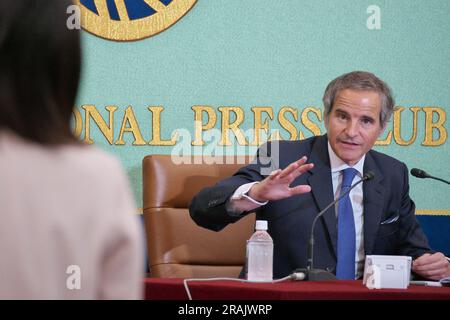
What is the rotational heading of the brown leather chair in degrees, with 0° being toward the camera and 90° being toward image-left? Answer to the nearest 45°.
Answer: approximately 0°

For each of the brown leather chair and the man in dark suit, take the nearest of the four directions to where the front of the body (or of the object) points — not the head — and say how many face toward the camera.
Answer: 2

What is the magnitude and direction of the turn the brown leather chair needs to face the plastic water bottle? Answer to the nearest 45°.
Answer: approximately 45° to its left

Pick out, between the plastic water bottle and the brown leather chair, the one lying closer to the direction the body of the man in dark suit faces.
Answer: the plastic water bottle

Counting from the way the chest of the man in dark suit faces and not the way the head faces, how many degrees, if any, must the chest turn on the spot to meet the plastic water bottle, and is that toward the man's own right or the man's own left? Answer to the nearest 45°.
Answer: approximately 45° to the man's own right
